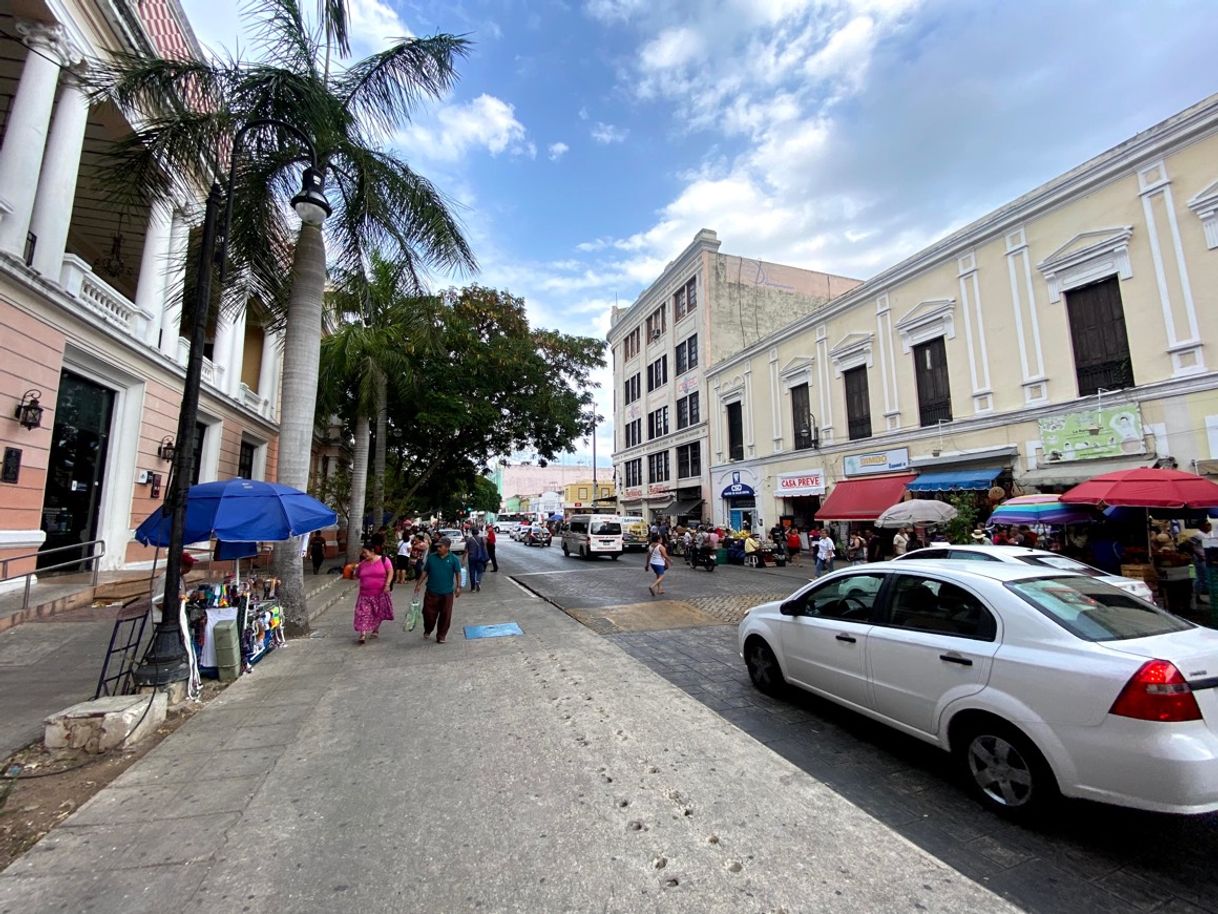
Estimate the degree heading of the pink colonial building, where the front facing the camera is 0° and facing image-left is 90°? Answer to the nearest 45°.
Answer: approximately 315°

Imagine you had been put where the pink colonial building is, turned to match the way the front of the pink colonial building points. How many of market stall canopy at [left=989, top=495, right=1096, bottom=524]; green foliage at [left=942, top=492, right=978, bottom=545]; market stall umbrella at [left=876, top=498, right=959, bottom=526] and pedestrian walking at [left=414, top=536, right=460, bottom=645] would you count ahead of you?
4

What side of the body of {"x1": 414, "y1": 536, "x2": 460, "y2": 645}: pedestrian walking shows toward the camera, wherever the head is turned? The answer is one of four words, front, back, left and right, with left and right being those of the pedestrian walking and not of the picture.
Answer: front

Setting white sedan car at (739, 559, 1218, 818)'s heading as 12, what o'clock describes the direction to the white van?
The white van is roughly at 12 o'clock from the white sedan car.

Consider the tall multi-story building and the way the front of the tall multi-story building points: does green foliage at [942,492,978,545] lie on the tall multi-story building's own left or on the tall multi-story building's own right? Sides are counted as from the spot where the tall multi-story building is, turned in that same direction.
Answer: on the tall multi-story building's own left

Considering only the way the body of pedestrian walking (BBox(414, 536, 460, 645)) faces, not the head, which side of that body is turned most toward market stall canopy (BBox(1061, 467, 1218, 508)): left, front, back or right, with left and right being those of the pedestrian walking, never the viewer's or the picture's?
left

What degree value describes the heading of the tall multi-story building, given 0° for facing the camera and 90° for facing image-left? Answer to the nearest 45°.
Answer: approximately 45°

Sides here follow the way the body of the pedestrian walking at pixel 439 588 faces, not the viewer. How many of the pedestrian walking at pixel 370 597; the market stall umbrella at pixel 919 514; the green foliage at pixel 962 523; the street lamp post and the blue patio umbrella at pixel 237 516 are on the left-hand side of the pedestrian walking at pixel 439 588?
2

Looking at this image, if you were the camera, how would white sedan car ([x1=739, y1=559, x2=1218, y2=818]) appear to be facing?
facing away from the viewer and to the left of the viewer

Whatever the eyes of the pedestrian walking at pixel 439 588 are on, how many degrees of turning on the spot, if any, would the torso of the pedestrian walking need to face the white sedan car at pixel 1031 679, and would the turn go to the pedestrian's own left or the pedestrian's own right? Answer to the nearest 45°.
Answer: approximately 45° to the pedestrian's own left

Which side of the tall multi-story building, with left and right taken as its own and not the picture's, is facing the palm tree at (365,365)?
front

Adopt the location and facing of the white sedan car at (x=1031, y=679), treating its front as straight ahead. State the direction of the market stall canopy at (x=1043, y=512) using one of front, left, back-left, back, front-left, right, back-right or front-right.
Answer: front-right

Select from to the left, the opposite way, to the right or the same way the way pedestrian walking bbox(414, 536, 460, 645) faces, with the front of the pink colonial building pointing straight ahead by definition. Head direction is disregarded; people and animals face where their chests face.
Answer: to the right
